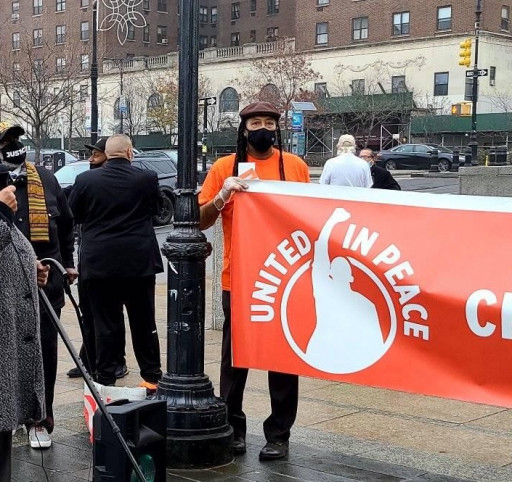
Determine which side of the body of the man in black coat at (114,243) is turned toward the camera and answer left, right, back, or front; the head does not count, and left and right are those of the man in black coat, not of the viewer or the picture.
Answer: back

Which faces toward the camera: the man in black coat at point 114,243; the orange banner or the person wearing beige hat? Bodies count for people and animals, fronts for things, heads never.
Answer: the orange banner

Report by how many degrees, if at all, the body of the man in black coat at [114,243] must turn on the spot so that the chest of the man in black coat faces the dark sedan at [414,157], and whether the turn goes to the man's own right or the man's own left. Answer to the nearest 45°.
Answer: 0° — they already face it

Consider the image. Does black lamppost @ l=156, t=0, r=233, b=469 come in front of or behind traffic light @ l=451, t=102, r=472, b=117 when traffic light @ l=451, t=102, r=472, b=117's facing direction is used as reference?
in front

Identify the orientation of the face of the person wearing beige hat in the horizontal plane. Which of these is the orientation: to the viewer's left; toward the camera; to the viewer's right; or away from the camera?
away from the camera

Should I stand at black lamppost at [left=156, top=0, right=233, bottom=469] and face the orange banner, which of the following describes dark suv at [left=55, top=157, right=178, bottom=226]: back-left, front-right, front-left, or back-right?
back-left

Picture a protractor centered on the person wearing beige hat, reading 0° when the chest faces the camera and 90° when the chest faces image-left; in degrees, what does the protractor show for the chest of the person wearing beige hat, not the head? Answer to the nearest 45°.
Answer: approximately 180°

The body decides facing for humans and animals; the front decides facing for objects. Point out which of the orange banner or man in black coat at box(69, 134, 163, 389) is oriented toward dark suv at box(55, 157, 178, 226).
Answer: the man in black coat

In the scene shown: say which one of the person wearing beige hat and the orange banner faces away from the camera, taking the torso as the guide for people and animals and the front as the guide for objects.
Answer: the person wearing beige hat

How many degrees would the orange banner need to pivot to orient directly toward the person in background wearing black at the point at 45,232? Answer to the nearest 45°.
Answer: approximately 90° to its right

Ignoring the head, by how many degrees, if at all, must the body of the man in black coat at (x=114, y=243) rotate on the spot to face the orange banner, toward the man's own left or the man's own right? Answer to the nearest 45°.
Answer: approximately 135° to the man's own right

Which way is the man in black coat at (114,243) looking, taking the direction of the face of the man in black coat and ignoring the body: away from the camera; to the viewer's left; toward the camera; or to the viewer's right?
away from the camera

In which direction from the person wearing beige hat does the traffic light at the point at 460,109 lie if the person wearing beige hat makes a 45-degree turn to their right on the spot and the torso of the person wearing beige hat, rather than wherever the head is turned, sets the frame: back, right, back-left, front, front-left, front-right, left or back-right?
front-left

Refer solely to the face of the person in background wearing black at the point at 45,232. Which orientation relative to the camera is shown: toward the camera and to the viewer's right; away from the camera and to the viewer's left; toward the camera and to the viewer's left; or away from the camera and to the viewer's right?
toward the camera and to the viewer's right

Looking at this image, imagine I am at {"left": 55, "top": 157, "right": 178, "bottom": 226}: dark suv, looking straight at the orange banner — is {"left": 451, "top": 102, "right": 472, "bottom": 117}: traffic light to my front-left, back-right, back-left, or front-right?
back-left

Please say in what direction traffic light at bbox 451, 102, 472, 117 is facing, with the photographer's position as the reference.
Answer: facing the viewer and to the left of the viewer
